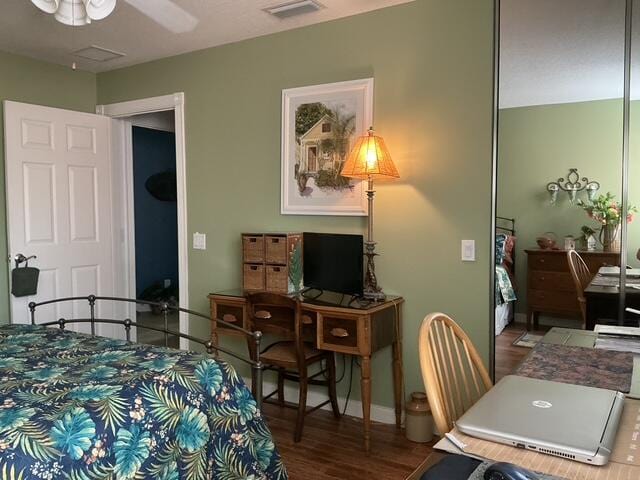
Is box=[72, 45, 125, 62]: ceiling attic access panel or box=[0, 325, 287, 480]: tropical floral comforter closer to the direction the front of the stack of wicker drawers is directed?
the tropical floral comforter

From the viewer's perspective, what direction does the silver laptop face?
to the viewer's left

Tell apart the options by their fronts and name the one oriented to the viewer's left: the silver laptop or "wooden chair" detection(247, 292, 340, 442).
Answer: the silver laptop

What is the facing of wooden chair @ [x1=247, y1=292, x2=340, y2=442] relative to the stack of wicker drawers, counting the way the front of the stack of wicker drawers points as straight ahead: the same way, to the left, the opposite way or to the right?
the opposite way

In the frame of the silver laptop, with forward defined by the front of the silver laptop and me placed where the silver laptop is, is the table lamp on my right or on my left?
on my right

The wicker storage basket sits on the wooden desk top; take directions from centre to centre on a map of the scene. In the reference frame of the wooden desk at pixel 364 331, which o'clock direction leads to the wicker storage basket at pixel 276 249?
The wicker storage basket is roughly at 3 o'clock from the wooden desk.

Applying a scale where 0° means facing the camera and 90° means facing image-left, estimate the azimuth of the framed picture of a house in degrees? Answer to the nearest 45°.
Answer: approximately 45°

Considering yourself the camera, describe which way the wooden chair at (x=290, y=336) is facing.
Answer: facing away from the viewer and to the right of the viewer

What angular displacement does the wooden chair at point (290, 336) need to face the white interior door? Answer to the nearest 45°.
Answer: approximately 90° to its left

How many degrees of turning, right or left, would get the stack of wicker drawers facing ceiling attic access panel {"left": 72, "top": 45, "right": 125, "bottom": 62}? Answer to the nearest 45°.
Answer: approximately 90° to its right

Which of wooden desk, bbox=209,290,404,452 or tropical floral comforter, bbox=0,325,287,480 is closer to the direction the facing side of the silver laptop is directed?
the tropical floral comforter
